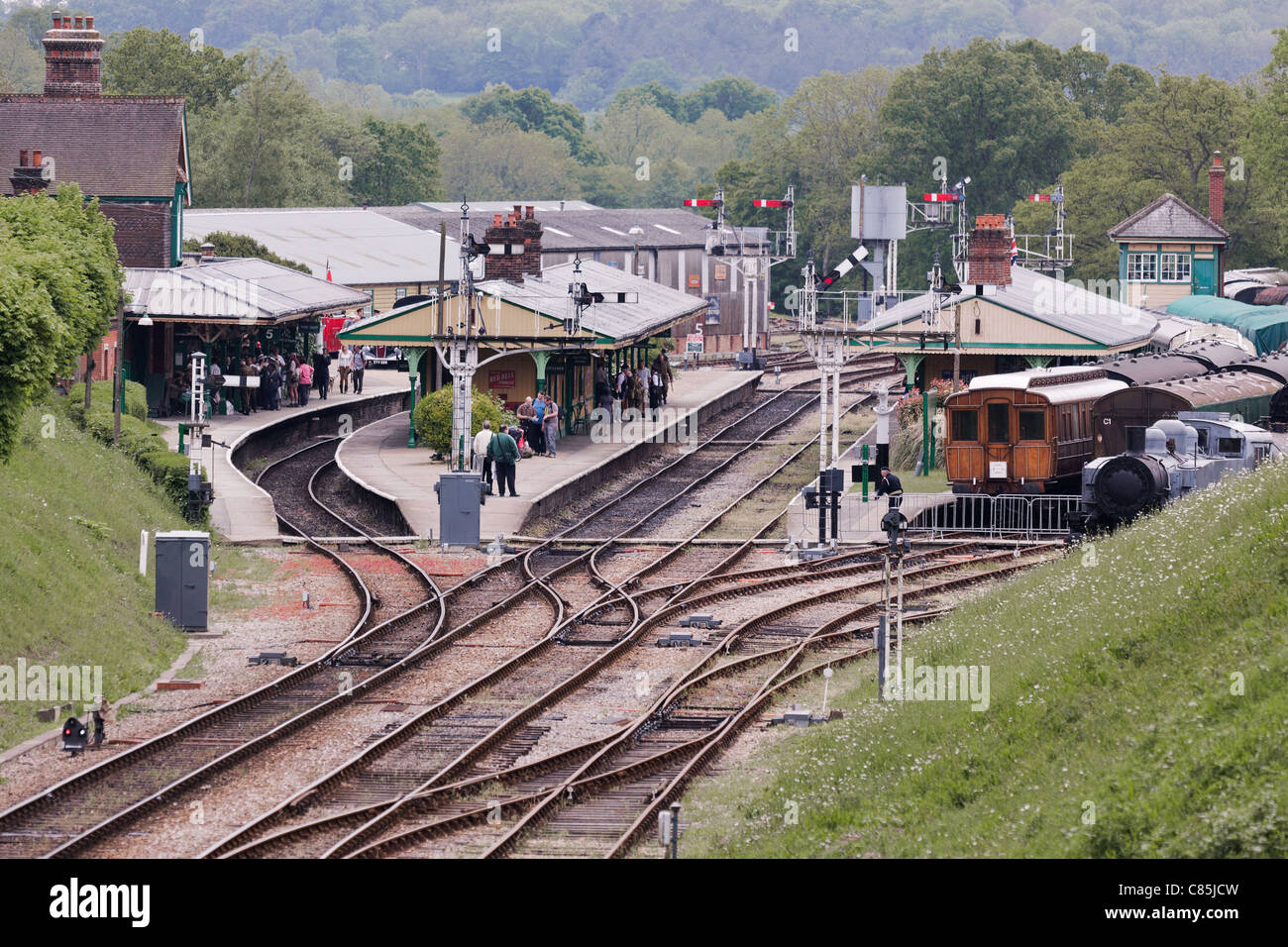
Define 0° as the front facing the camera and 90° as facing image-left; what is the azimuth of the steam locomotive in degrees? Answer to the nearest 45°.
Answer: approximately 45°

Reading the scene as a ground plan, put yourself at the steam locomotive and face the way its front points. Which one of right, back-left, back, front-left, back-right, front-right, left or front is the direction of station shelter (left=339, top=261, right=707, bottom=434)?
right

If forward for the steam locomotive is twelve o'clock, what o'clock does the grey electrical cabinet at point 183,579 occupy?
The grey electrical cabinet is roughly at 12 o'clock from the steam locomotive.

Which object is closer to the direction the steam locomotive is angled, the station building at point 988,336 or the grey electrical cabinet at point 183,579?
the grey electrical cabinet

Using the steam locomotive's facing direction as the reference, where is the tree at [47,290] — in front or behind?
in front

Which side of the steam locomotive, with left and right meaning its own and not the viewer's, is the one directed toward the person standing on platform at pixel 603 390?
right

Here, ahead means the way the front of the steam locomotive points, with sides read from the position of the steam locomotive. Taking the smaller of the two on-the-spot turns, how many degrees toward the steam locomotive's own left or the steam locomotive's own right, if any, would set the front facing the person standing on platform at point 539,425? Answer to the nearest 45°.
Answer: approximately 90° to the steam locomotive's own right

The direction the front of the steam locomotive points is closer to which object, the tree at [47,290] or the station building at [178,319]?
the tree
